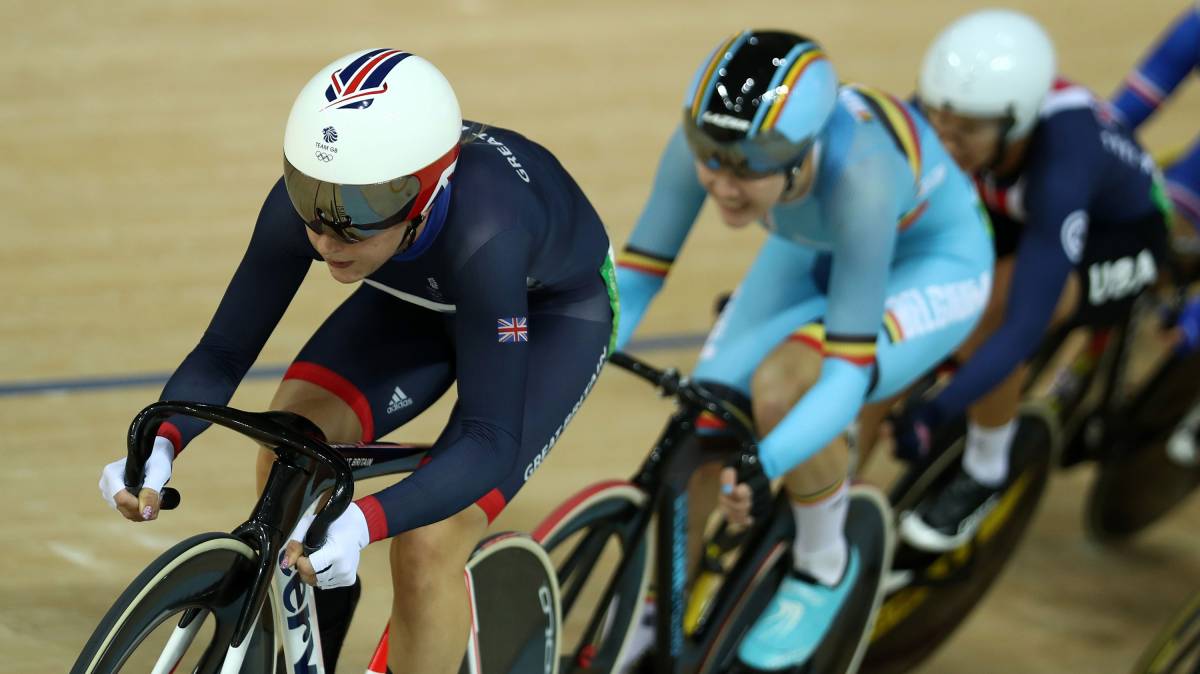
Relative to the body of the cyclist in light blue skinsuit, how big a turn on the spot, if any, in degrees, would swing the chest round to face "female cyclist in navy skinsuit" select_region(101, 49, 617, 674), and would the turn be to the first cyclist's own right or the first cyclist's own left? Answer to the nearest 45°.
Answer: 0° — they already face them

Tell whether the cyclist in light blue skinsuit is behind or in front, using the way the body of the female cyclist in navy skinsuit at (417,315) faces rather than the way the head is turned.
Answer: behind

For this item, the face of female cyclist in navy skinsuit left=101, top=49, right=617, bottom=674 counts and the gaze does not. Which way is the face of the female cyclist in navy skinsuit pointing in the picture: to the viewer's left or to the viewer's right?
to the viewer's left

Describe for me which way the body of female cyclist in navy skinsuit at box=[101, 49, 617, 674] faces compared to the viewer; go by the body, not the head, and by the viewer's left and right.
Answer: facing the viewer and to the left of the viewer

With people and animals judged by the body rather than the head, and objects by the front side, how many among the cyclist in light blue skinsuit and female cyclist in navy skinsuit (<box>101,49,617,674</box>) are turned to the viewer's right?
0
